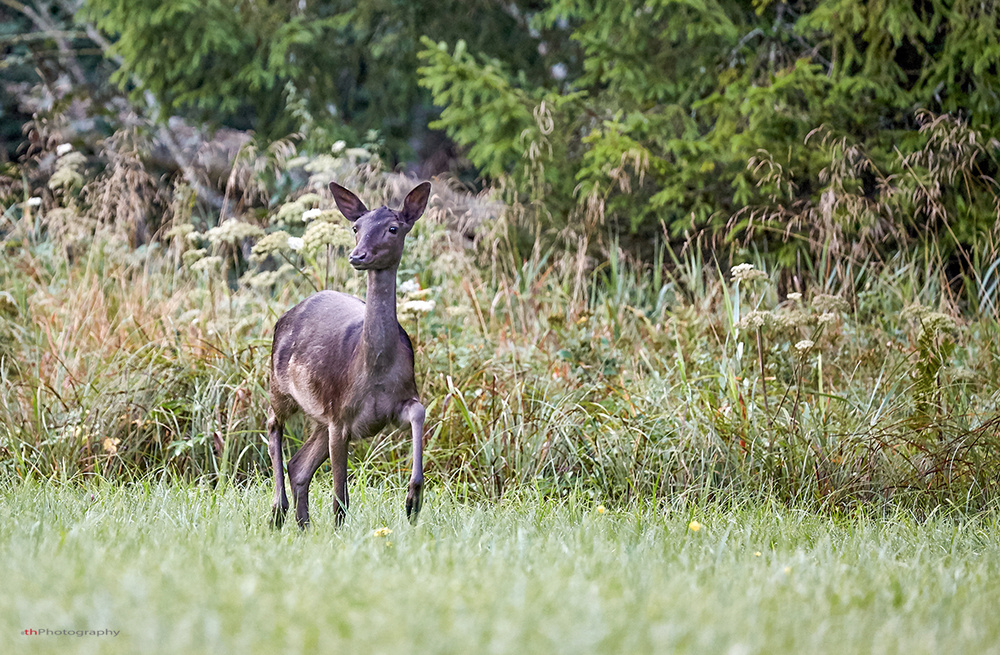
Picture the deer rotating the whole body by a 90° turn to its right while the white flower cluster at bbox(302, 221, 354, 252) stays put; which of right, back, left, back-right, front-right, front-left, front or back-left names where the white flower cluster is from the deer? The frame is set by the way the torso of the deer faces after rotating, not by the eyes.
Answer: back-right

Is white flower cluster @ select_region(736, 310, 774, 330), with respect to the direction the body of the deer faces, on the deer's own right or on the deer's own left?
on the deer's own left

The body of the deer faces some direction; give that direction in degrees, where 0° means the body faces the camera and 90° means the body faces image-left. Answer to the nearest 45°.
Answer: approximately 315°
